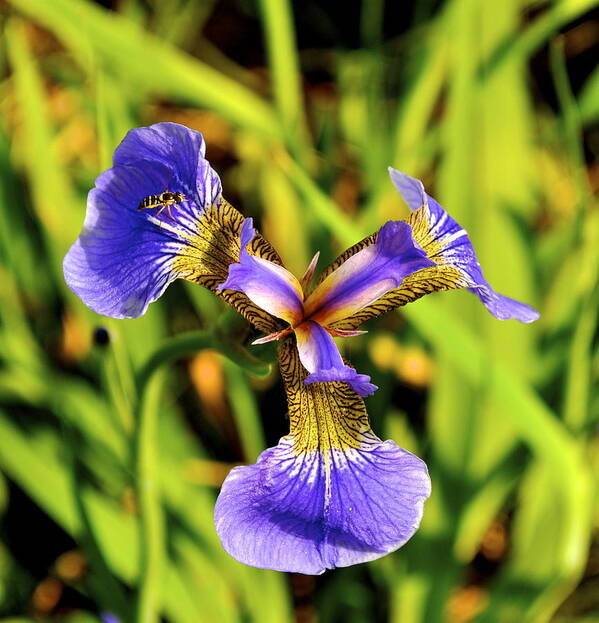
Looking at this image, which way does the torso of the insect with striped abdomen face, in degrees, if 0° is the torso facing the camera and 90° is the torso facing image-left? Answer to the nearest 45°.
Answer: approximately 270°
